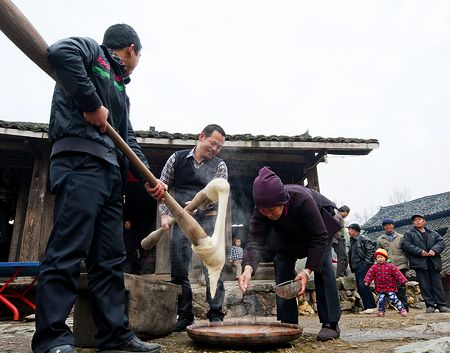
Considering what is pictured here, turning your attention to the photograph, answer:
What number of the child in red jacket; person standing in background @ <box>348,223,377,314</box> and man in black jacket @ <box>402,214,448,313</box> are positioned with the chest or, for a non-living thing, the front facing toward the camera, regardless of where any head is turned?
2

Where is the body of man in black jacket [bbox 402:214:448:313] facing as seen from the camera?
toward the camera

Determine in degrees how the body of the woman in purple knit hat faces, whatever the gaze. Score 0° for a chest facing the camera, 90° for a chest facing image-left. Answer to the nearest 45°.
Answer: approximately 45°

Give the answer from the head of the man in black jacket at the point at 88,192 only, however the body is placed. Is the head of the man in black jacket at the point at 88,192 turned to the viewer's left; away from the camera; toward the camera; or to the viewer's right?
to the viewer's right

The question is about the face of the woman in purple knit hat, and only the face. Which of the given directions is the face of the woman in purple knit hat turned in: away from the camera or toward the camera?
toward the camera

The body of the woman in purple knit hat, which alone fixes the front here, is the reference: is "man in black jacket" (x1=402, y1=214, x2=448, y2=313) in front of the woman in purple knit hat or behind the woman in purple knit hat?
behind

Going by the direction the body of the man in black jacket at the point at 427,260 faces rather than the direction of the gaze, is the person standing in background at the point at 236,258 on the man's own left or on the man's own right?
on the man's own right

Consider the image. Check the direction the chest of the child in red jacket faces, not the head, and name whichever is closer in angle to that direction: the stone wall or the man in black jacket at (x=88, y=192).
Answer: the man in black jacket

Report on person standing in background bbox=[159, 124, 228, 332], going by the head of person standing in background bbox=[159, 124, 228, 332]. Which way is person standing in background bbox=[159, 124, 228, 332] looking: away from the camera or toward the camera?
toward the camera

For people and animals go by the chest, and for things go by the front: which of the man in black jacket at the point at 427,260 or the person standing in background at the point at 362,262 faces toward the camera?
the man in black jacket

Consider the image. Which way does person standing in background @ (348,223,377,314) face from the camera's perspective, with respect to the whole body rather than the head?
to the viewer's left

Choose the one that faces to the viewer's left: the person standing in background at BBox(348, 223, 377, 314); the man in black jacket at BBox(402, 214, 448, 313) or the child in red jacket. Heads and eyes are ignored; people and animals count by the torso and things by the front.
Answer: the person standing in background

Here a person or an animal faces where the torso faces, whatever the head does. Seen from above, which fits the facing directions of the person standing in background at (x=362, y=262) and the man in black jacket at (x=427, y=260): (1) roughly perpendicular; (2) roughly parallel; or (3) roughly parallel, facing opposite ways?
roughly perpendicular

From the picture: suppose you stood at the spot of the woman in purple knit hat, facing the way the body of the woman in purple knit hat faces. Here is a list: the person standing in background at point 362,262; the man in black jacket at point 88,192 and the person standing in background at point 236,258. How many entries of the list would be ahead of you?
1

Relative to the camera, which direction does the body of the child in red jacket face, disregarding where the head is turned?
toward the camera
